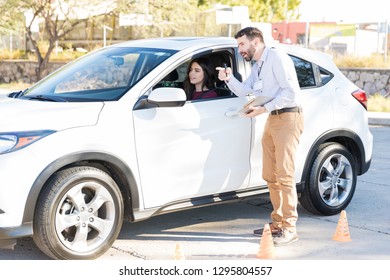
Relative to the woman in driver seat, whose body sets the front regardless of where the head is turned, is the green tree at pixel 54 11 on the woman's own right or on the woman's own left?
on the woman's own right

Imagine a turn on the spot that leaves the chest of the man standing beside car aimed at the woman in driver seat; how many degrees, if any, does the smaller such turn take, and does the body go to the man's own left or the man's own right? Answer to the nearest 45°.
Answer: approximately 45° to the man's own right

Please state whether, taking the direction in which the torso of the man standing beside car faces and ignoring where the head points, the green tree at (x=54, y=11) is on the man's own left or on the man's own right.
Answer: on the man's own right

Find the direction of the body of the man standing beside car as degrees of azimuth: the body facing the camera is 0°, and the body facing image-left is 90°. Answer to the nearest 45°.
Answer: approximately 90°

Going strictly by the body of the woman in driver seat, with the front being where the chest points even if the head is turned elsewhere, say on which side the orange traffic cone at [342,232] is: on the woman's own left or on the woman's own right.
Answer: on the woman's own left

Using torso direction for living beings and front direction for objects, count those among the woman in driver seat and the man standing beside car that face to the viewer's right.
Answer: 0

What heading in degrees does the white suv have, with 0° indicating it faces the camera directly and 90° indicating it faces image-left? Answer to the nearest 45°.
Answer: approximately 45°

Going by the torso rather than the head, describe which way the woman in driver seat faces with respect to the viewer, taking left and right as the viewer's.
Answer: facing the viewer and to the left of the viewer

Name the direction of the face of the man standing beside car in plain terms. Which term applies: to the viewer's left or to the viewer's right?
to the viewer's left
